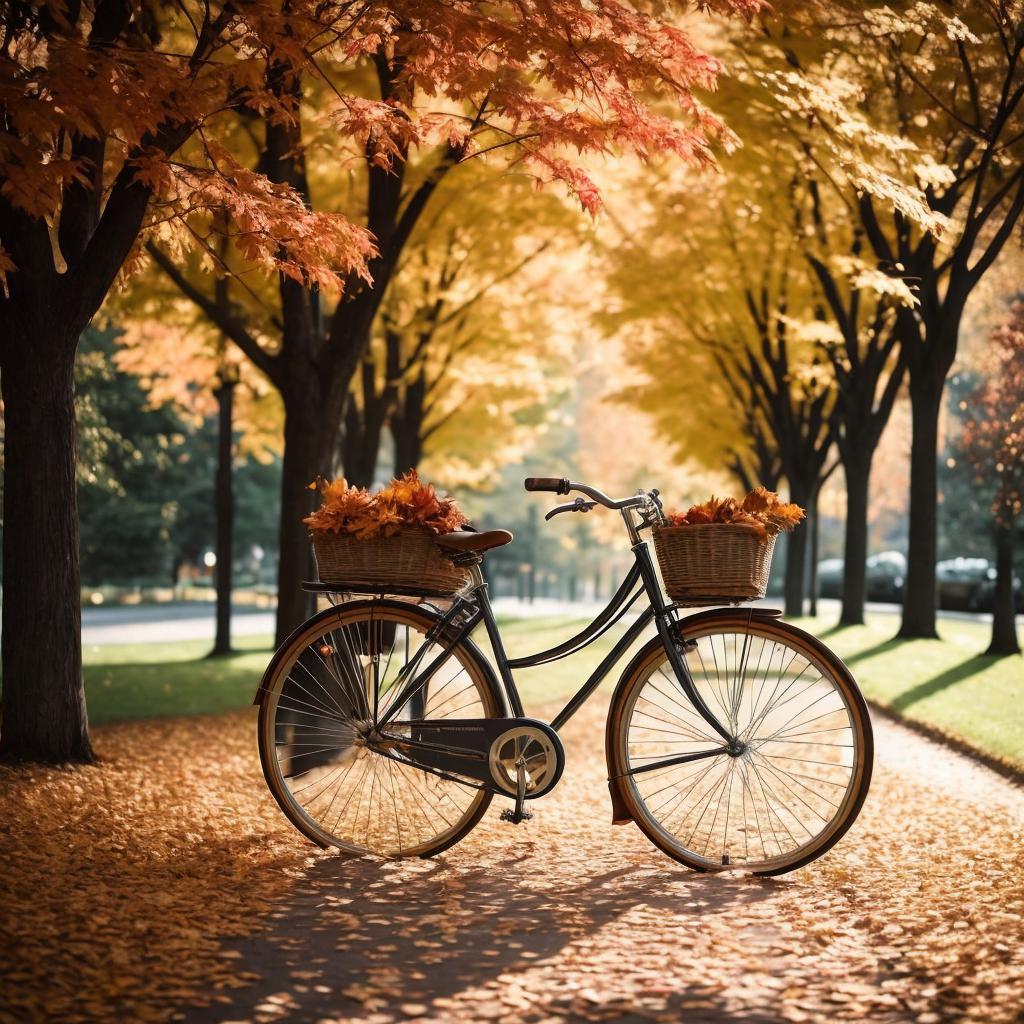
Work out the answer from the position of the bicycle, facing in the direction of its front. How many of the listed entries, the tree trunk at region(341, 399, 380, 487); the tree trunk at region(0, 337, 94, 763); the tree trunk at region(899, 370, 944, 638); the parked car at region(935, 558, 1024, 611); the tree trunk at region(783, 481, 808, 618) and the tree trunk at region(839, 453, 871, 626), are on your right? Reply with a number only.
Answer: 0

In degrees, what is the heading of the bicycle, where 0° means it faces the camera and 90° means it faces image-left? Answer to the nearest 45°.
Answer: approximately 270°

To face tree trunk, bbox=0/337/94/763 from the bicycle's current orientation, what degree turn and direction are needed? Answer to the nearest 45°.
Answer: approximately 135° to its left

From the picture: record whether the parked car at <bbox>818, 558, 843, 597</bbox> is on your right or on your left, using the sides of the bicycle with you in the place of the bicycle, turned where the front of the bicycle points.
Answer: on your left

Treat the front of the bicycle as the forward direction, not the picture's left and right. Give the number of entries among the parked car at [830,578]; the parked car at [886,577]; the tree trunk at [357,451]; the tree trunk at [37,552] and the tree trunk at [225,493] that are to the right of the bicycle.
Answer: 0

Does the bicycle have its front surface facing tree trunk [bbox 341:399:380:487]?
no

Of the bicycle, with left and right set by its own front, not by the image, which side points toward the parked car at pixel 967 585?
left

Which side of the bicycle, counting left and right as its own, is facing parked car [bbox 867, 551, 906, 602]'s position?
left

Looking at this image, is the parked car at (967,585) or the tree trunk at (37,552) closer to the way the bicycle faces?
the parked car

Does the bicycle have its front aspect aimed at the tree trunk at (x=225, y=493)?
no

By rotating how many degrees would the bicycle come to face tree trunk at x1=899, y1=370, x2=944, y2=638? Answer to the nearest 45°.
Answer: approximately 90° to its left

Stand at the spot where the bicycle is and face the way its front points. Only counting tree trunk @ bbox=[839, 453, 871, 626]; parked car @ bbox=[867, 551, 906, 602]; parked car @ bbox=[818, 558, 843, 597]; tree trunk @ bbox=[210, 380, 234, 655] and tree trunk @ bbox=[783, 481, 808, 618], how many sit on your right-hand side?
0
